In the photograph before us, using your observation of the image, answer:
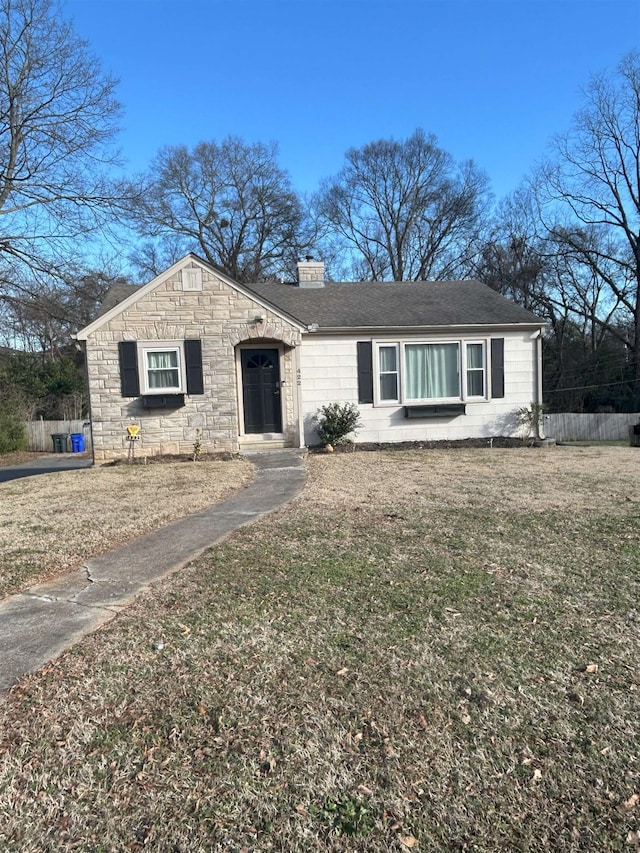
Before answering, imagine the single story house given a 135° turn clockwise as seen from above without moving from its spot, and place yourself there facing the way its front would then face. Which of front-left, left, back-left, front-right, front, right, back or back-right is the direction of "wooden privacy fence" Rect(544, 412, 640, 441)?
right

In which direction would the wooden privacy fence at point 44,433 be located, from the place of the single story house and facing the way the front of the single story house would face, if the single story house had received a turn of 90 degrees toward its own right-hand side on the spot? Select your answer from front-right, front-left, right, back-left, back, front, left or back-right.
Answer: front-right

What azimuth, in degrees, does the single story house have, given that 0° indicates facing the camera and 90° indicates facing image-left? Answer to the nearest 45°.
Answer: approximately 0°

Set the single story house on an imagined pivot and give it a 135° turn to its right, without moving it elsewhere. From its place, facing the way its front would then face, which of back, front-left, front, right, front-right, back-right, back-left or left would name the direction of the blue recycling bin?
front

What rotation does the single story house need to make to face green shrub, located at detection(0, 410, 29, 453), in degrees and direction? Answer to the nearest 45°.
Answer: approximately 135° to its right
